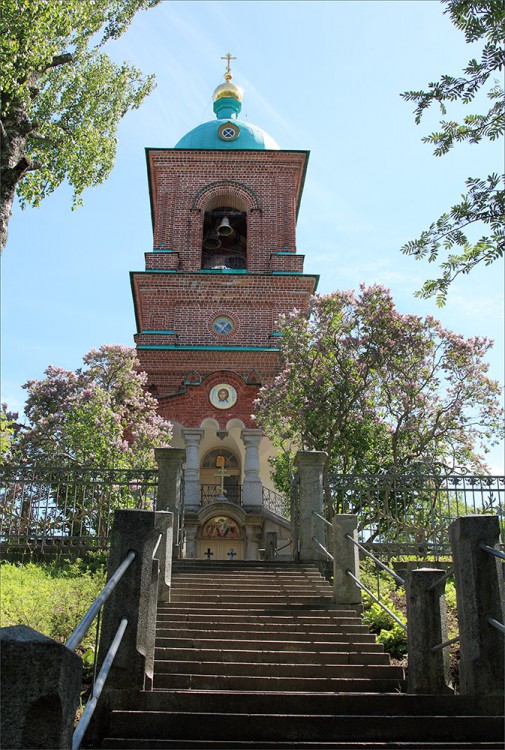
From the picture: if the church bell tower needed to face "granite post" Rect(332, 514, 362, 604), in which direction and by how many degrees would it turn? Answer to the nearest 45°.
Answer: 0° — it already faces it

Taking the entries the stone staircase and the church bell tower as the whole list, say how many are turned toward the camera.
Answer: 2

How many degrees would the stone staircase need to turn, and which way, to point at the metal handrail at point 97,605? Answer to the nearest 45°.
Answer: approximately 45° to its right

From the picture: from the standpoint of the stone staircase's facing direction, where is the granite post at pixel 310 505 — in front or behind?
behind

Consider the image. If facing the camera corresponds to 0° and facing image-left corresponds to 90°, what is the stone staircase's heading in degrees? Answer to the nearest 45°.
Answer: approximately 0°
